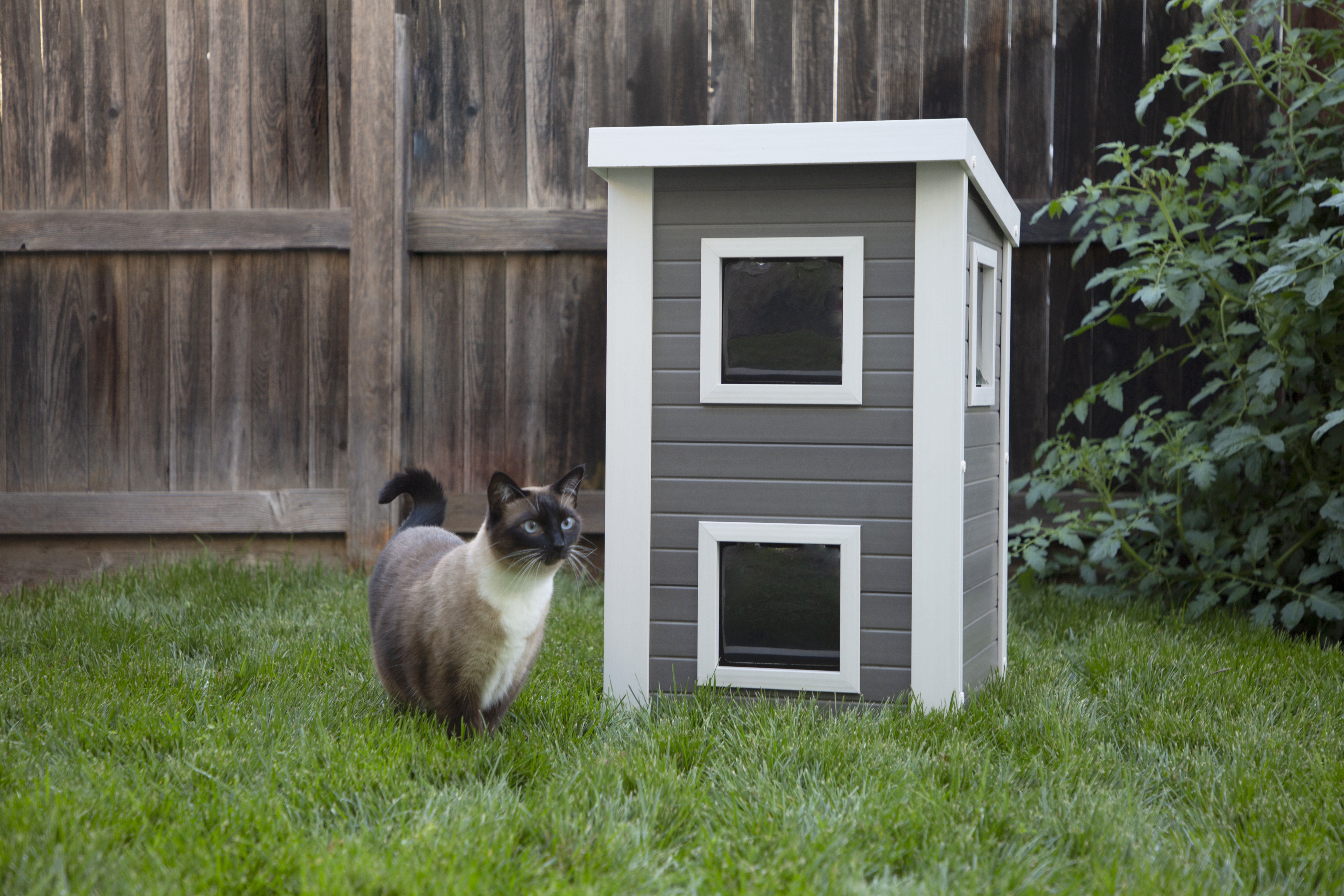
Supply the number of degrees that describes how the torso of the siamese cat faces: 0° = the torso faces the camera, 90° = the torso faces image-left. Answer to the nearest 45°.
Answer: approximately 315°

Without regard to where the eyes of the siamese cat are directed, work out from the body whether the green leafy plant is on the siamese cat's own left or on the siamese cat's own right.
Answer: on the siamese cat's own left

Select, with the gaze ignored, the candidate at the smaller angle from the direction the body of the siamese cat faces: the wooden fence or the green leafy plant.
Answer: the green leafy plant

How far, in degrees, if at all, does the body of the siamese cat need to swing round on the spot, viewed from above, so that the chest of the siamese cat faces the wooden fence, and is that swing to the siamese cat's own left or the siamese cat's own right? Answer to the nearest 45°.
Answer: approximately 135° to the siamese cat's own left
